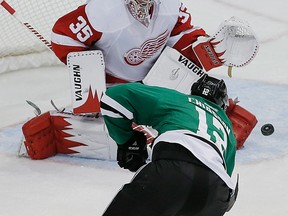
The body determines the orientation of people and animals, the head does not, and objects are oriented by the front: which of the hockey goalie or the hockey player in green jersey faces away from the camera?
the hockey player in green jersey

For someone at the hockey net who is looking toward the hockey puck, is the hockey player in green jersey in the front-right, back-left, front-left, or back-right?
front-right

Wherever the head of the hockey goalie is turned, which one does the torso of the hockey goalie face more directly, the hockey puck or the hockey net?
the hockey puck

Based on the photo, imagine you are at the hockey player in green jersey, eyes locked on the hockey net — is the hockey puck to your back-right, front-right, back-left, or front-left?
front-right

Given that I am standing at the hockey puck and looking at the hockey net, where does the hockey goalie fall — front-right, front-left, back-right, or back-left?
front-left

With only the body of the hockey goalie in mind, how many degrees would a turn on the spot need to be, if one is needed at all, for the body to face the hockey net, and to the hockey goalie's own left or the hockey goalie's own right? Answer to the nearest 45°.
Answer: approximately 180°

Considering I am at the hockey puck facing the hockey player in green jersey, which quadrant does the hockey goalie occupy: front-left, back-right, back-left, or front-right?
front-right

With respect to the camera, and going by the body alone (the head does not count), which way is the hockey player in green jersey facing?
away from the camera

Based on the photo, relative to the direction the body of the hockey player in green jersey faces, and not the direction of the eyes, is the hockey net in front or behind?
in front

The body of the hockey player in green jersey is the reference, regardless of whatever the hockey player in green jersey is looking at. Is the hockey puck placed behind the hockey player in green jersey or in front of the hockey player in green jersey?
in front

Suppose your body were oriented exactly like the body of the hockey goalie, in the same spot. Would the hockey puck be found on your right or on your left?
on your left

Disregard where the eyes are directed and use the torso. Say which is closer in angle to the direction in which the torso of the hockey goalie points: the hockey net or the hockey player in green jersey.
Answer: the hockey player in green jersey

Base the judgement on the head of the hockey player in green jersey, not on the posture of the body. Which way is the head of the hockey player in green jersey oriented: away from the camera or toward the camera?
away from the camera

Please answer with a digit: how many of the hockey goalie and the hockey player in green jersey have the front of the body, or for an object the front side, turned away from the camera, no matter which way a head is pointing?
1
